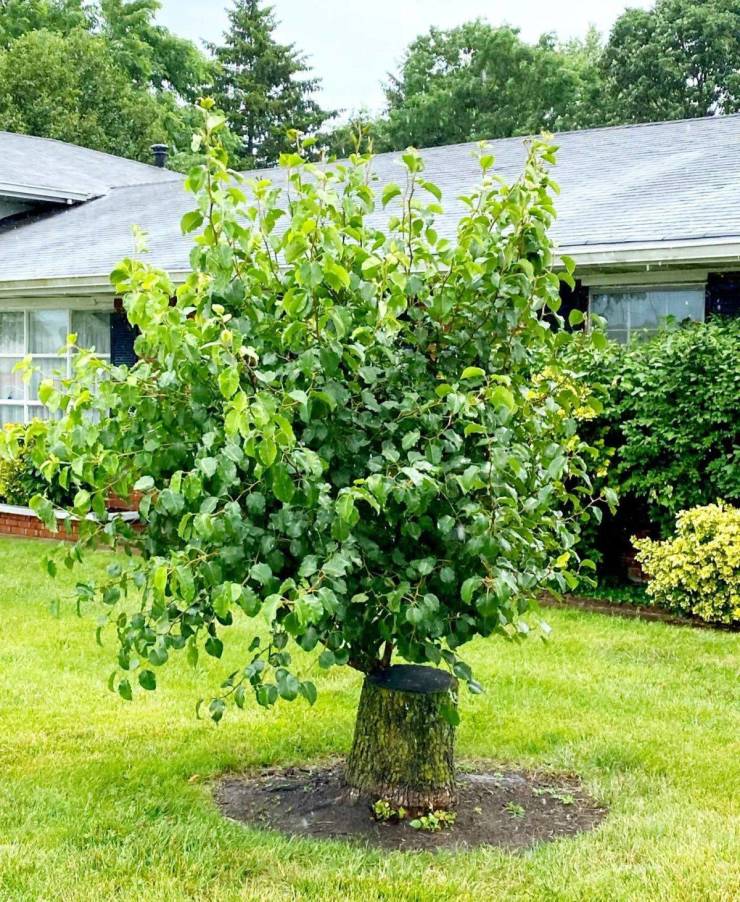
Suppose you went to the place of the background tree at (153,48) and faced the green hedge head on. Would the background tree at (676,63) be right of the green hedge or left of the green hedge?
left

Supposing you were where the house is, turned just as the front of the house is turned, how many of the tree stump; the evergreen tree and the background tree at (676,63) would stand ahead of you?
1

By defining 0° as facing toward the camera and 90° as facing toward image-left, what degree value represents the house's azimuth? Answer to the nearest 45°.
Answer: approximately 0°

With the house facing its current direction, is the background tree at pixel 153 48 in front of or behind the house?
behind

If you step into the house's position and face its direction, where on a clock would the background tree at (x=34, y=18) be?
The background tree is roughly at 5 o'clock from the house.

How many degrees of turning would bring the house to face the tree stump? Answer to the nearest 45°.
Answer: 0° — it already faces it

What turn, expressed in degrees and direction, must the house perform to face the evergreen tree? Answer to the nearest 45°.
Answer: approximately 180°

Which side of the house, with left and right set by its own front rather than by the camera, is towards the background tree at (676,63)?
back

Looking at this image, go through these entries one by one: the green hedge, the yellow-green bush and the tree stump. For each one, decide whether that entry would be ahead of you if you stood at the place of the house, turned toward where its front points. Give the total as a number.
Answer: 3

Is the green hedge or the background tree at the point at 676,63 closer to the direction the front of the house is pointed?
the green hedge

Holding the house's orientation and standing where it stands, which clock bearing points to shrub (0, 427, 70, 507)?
The shrub is roughly at 3 o'clock from the house.

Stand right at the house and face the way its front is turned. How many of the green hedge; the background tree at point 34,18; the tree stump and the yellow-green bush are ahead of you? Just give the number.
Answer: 3

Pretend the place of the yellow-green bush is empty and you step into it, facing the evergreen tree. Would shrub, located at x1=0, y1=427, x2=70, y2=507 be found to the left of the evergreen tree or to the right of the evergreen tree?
left
